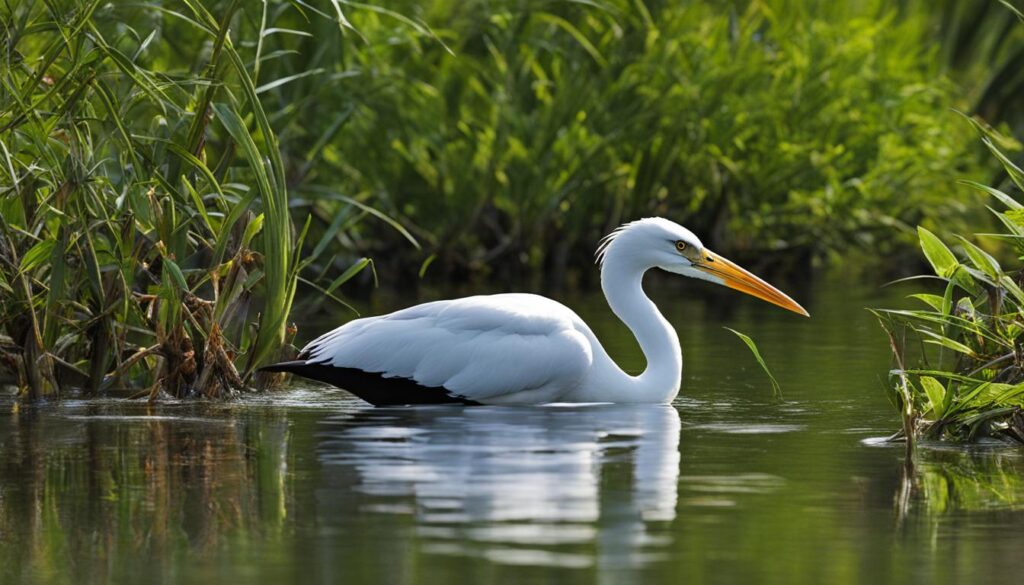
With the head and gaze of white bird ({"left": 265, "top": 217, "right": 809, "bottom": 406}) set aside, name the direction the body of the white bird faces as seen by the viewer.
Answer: to the viewer's right
